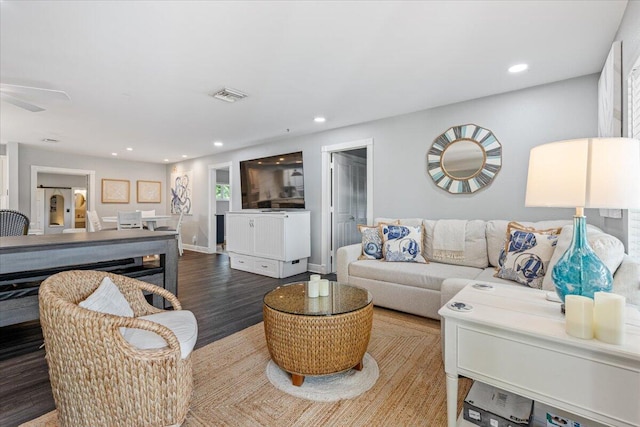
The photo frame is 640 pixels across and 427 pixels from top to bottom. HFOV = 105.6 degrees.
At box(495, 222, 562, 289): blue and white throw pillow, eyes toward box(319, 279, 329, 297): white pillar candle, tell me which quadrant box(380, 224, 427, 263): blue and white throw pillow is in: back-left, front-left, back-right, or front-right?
front-right

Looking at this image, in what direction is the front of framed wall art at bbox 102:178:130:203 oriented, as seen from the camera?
facing the viewer

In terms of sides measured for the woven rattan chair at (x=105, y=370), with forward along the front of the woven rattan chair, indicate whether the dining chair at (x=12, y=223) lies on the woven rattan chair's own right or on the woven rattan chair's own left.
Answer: on the woven rattan chair's own left

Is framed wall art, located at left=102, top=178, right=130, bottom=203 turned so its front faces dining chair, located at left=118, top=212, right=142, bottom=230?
yes

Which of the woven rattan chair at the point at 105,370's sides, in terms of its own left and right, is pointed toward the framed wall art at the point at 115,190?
left

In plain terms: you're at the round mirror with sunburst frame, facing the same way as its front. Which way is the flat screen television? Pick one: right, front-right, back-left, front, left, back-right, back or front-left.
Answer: right

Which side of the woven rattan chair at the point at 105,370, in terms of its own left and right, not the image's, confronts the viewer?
right

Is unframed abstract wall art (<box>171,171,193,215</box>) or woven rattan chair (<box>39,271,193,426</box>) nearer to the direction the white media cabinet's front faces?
the woven rattan chair

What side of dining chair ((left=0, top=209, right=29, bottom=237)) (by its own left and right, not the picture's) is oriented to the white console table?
back

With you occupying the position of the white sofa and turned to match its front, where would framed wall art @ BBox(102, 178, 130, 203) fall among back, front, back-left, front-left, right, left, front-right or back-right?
front-right

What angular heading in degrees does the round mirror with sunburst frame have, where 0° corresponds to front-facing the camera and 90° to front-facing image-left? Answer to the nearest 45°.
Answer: approximately 0°

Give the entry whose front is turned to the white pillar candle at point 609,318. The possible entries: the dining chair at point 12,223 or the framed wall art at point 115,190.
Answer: the framed wall art

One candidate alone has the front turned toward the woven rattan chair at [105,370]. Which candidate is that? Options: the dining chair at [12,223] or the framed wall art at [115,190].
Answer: the framed wall art

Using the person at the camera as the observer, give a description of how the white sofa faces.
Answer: facing the viewer and to the left of the viewer
